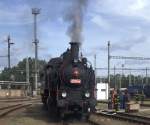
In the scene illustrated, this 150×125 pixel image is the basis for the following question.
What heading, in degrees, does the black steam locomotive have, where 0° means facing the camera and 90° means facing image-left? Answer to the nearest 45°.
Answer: approximately 0°
